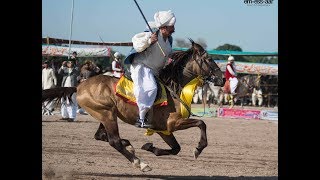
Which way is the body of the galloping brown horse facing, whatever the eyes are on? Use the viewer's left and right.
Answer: facing to the right of the viewer

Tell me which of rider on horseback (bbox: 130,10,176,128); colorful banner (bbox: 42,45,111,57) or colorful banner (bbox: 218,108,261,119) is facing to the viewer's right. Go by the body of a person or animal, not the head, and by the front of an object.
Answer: the rider on horseback

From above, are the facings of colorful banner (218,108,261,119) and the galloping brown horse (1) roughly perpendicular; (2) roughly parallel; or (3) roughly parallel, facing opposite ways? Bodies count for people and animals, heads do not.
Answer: roughly perpendicular

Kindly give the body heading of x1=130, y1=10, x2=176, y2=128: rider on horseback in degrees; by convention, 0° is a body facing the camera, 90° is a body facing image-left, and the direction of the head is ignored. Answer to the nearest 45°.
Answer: approximately 270°

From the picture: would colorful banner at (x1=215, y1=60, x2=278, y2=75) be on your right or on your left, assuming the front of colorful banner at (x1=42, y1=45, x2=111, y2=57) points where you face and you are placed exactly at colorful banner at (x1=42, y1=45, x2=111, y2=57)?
on your left

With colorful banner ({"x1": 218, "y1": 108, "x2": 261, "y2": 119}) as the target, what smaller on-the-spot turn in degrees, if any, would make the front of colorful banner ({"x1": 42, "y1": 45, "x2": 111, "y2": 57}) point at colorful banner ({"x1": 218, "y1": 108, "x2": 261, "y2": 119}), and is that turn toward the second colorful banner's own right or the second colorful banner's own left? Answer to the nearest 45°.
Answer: approximately 45° to the second colorful banner's own left

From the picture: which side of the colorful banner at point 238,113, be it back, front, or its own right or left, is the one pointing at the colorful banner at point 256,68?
back

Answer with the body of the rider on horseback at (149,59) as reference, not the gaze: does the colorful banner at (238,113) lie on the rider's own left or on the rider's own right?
on the rider's own left

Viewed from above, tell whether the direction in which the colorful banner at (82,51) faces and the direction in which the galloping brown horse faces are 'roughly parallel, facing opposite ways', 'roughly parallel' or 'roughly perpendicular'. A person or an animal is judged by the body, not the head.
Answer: roughly perpendicular
